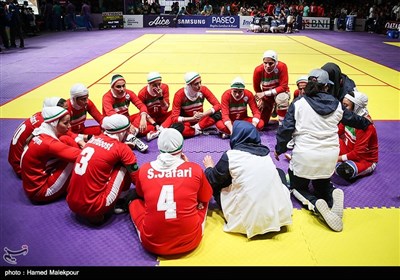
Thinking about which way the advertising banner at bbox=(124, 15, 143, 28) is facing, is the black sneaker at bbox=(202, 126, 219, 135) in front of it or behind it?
in front

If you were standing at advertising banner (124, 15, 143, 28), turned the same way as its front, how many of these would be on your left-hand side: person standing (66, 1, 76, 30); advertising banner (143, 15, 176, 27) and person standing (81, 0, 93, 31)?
1

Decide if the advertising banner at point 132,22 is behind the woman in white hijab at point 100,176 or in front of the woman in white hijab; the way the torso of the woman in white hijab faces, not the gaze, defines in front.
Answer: in front

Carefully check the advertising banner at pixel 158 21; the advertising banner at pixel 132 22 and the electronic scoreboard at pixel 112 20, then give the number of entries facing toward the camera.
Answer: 3

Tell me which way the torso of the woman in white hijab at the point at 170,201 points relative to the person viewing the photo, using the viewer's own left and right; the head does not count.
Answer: facing away from the viewer

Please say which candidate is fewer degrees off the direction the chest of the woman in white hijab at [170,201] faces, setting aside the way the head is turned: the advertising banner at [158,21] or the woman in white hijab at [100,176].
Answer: the advertising banner

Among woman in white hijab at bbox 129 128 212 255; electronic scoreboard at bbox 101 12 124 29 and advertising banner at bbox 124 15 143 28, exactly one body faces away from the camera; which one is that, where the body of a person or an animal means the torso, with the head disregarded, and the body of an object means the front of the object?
the woman in white hijab

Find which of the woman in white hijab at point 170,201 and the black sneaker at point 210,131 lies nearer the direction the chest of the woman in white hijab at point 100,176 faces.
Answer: the black sneaker

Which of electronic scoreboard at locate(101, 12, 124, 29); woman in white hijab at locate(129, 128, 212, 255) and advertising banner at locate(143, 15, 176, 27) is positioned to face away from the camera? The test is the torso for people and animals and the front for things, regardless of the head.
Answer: the woman in white hijab

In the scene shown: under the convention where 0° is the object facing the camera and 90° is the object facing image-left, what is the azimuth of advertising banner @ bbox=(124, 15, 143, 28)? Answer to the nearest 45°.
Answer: approximately 0°

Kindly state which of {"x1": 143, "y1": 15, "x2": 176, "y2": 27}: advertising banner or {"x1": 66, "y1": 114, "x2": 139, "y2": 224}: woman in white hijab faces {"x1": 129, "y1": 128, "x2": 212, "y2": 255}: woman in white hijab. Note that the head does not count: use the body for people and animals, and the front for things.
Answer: the advertising banner

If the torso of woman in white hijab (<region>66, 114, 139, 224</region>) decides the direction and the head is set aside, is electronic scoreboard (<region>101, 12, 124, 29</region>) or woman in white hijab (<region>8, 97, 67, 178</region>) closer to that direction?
the electronic scoreboard

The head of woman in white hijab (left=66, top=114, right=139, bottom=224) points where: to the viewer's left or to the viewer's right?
to the viewer's right

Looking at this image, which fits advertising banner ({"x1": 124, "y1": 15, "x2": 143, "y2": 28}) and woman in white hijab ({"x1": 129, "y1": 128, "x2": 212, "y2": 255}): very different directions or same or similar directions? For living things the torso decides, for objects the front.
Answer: very different directions

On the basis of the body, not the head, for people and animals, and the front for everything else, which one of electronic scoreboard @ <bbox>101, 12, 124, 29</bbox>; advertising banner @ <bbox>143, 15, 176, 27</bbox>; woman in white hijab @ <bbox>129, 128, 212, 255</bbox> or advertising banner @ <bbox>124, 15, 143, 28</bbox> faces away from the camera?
the woman in white hijab

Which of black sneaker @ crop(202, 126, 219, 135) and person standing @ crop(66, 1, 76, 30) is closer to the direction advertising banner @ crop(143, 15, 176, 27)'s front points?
the black sneaker

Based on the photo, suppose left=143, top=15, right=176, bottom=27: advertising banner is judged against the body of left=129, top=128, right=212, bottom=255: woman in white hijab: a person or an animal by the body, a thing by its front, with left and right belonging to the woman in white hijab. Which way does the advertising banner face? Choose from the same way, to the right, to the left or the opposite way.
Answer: the opposite way

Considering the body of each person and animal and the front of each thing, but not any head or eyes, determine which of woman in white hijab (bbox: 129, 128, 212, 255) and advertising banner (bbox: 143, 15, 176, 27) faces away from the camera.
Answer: the woman in white hijab

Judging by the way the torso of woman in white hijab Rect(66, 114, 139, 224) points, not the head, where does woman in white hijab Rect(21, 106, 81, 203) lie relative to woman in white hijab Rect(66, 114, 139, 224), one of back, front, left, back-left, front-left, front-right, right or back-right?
left

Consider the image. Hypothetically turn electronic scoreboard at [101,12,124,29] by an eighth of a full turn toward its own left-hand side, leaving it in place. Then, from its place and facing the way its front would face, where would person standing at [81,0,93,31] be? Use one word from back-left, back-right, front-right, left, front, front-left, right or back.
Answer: back-right
